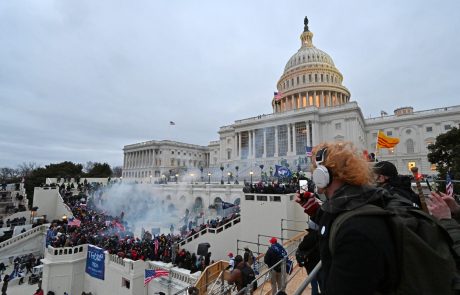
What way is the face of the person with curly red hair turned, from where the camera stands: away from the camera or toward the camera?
away from the camera

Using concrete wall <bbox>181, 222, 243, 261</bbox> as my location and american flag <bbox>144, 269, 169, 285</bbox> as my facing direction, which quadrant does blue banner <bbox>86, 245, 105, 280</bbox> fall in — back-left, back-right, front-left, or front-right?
front-right

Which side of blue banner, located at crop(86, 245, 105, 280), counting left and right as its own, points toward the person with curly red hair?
front

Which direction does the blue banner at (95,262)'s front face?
toward the camera

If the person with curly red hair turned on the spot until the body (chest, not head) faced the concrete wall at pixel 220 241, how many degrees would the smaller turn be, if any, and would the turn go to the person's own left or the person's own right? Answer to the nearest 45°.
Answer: approximately 45° to the person's own right

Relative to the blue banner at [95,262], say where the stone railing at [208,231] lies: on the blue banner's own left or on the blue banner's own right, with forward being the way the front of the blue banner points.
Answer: on the blue banner's own left

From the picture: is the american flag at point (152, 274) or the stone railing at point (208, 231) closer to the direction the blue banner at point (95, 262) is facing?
the american flag

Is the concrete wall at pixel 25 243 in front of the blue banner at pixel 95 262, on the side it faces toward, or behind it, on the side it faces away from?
behind
